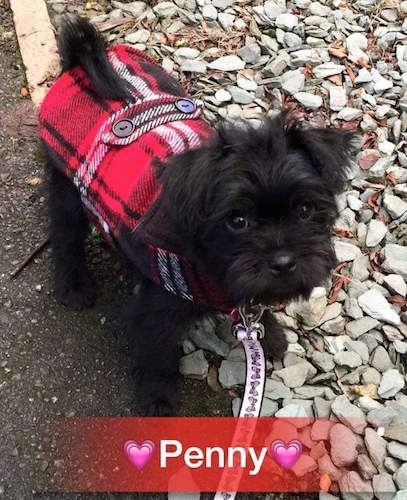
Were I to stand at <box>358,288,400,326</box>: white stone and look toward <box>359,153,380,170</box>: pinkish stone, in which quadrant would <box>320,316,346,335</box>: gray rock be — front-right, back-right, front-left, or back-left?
back-left

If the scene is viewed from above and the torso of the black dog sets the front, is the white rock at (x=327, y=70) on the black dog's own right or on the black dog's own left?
on the black dog's own left

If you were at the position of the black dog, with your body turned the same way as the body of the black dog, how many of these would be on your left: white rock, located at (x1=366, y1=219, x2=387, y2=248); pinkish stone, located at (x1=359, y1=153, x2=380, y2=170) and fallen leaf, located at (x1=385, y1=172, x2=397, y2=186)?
3

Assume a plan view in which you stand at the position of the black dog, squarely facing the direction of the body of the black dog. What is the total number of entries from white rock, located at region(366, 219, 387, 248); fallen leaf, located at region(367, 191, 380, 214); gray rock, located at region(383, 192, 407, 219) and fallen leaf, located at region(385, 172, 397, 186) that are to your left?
4

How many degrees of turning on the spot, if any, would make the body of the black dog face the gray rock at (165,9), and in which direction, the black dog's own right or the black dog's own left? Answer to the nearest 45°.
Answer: approximately 135° to the black dog's own left

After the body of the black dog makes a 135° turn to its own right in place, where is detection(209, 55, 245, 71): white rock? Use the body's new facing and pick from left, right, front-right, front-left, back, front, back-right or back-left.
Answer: right

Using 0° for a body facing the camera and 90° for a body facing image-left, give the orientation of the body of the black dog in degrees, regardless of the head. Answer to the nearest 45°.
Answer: approximately 315°

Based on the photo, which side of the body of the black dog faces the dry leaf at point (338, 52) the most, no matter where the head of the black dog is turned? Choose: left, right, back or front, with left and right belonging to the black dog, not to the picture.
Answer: left

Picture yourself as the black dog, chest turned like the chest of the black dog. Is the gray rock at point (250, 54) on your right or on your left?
on your left

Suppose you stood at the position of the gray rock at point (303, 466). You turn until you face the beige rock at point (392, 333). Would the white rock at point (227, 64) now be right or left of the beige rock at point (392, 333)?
left
